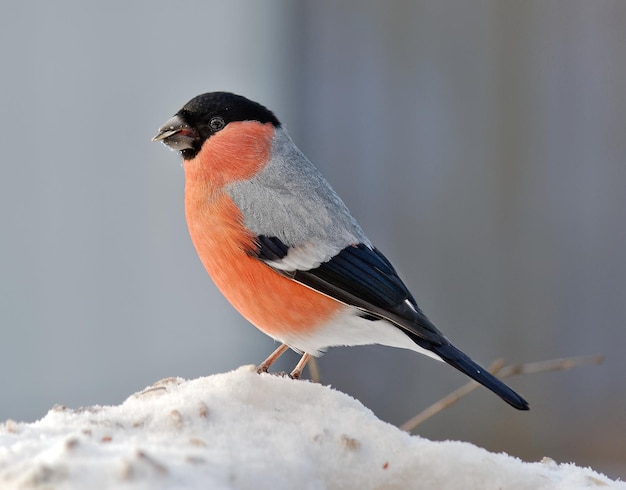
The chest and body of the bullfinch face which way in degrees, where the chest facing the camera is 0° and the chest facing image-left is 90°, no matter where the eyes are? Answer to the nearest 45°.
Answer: approximately 90°
